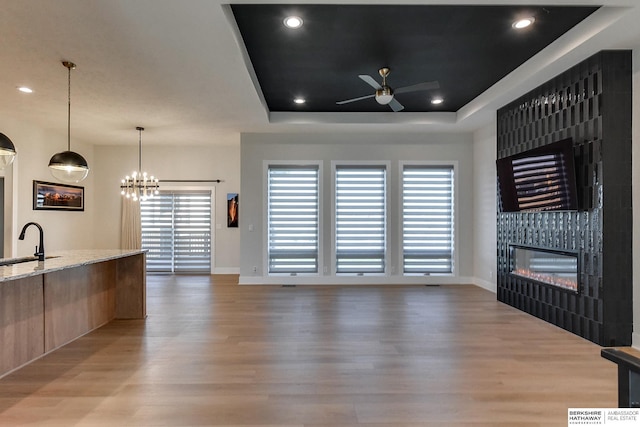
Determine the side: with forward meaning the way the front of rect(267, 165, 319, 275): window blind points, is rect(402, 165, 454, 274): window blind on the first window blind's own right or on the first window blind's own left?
on the first window blind's own left

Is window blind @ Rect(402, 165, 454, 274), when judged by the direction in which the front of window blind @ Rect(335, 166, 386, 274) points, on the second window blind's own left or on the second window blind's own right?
on the second window blind's own left

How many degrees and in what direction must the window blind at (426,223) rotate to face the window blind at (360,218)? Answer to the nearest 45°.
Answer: approximately 90° to its right

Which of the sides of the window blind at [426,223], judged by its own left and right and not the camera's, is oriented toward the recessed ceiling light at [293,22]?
front

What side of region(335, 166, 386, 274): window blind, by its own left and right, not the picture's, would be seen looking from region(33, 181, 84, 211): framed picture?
right

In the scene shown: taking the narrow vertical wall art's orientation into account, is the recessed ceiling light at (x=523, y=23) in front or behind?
in front

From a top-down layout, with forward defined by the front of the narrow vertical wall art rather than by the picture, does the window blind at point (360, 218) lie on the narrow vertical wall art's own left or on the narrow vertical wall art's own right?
on the narrow vertical wall art's own left

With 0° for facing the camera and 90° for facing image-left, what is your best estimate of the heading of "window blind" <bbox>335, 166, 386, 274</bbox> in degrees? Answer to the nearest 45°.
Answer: approximately 0°

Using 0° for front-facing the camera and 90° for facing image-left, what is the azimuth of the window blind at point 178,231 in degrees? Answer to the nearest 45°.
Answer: approximately 0°
